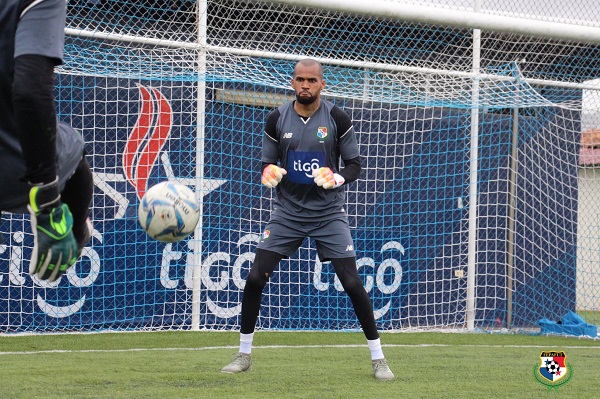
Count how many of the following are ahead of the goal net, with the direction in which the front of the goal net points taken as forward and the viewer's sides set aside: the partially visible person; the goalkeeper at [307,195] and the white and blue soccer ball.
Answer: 3

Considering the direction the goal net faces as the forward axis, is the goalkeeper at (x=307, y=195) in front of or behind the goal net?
in front

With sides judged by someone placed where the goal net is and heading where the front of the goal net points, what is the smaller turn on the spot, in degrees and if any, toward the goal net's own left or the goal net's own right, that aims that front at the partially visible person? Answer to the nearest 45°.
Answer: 0° — it already faces them

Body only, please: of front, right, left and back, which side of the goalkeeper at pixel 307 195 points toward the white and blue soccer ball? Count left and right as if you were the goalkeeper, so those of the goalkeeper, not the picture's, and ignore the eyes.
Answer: front

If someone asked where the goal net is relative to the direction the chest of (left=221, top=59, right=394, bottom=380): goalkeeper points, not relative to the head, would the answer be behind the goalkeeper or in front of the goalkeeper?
behind

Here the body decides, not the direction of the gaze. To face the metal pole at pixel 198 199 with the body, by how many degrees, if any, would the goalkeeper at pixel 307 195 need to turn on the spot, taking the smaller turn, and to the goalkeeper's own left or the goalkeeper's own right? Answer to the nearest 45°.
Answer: approximately 180°

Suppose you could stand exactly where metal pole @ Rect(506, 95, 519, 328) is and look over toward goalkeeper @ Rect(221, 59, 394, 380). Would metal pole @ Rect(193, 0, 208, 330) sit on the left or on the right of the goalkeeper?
right

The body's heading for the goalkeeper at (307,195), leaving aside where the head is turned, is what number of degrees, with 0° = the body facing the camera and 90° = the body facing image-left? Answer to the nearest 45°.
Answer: approximately 0°

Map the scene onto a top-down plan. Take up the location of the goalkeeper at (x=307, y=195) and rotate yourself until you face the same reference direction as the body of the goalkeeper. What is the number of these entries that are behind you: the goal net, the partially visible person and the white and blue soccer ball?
1

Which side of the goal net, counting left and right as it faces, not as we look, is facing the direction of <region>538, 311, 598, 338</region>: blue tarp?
left

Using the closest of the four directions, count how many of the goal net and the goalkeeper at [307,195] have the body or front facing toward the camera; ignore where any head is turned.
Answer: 2

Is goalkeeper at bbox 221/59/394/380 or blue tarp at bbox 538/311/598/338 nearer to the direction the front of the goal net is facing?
the goalkeeper

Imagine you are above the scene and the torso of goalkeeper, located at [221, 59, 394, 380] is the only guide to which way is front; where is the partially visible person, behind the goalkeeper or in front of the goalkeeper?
in front
